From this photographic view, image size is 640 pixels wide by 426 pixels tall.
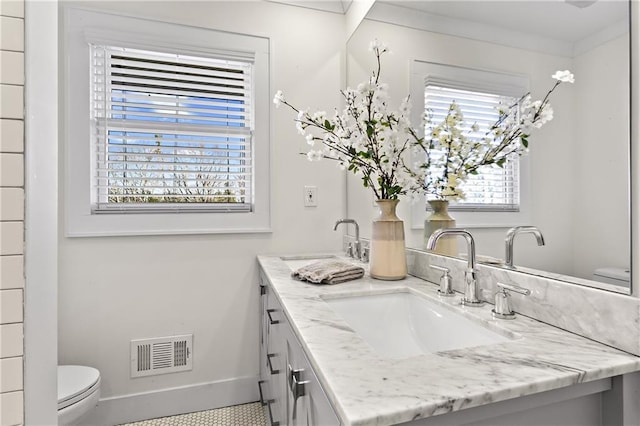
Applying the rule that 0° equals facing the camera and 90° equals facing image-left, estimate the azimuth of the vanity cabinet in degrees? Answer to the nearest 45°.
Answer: approximately 90°

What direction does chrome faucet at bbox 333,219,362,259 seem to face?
to the viewer's left

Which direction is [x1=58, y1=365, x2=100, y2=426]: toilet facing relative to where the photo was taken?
to the viewer's right

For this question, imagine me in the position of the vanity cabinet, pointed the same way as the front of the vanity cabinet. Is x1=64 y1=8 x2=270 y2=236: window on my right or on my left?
on my right

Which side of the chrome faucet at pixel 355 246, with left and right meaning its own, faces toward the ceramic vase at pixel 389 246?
left

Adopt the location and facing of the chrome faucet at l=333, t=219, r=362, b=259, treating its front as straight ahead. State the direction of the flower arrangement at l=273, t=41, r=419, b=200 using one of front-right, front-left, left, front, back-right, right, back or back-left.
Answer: left

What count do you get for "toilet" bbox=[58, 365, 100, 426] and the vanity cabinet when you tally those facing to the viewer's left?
1

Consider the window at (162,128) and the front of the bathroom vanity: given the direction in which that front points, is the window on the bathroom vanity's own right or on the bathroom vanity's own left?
on the bathroom vanity's own right

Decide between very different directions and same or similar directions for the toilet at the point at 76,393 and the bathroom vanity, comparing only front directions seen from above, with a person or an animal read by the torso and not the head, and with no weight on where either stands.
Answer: very different directions
